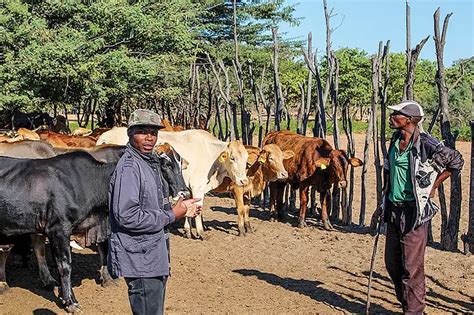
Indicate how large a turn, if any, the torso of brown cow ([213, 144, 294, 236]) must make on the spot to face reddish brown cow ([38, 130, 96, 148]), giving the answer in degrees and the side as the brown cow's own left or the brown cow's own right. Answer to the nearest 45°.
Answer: approximately 135° to the brown cow's own right

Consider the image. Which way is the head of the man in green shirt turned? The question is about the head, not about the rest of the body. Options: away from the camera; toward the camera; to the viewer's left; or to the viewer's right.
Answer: to the viewer's left

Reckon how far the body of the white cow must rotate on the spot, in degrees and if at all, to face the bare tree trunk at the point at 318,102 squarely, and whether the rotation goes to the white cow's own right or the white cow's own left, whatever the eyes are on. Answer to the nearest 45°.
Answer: approximately 45° to the white cow's own left

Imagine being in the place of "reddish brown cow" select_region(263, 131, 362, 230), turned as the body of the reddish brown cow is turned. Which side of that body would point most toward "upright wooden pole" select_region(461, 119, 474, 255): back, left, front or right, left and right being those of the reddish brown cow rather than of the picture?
front

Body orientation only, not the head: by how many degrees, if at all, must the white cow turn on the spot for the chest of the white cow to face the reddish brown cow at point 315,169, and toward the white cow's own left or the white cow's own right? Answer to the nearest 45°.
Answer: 0° — it already faces it

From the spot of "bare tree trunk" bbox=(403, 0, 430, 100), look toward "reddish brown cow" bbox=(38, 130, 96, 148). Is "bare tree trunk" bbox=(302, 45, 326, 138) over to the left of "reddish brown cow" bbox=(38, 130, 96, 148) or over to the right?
right

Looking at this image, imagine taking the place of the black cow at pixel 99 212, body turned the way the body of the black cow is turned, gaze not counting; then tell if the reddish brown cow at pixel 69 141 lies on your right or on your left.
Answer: on your left

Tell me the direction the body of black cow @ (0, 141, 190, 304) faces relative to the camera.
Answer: to the viewer's right

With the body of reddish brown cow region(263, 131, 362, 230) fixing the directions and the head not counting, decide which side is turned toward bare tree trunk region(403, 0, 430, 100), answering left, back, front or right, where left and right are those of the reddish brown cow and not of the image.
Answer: front

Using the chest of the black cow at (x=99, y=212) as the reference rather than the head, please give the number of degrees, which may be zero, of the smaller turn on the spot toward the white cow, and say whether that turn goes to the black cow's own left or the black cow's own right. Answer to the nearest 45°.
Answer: approximately 45° to the black cow's own left

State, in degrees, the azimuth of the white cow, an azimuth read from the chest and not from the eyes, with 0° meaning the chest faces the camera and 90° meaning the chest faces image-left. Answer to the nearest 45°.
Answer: approximately 270°
